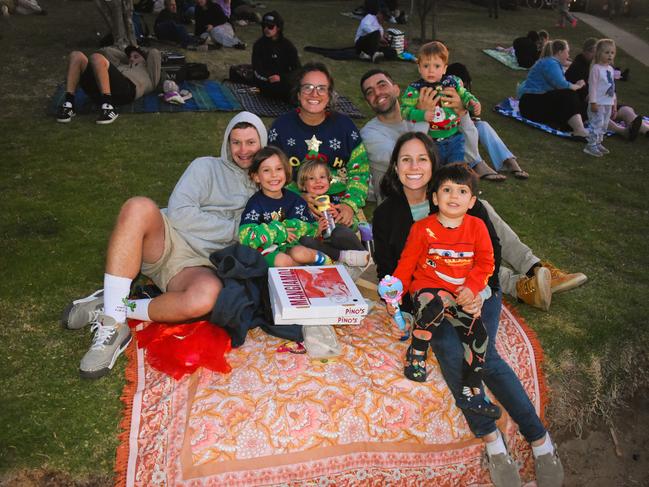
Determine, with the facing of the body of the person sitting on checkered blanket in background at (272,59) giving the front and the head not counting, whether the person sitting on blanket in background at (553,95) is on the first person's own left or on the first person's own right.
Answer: on the first person's own left

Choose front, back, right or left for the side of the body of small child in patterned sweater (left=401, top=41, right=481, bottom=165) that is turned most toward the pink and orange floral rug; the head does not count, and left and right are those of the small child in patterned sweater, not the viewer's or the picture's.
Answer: front

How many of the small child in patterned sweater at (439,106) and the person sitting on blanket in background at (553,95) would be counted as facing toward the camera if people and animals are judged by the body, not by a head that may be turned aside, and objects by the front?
1

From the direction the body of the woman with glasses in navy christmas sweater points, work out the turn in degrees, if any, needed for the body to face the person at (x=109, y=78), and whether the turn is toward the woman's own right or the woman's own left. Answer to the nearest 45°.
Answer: approximately 135° to the woman's own right

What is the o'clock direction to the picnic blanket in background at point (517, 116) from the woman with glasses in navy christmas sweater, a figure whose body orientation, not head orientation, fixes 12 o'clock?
The picnic blanket in background is roughly at 7 o'clock from the woman with glasses in navy christmas sweater.

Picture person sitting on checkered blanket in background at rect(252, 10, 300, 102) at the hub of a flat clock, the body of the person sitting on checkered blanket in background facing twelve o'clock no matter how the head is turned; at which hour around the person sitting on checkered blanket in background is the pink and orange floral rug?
The pink and orange floral rug is roughly at 12 o'clock from the person sitting on checkered blanket in background.

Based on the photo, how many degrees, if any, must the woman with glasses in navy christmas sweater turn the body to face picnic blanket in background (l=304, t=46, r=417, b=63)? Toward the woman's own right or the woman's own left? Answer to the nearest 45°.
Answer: approximately 180°

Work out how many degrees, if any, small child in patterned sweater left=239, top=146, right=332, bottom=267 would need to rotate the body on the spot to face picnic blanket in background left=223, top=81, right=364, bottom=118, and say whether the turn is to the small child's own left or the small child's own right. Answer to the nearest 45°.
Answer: approximately 180°

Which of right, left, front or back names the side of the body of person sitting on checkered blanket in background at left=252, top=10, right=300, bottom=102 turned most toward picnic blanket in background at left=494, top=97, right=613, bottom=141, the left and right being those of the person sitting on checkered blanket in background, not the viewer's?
left

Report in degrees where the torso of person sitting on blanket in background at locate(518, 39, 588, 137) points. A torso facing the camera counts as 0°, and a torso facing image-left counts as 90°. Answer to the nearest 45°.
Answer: approximately 270°
